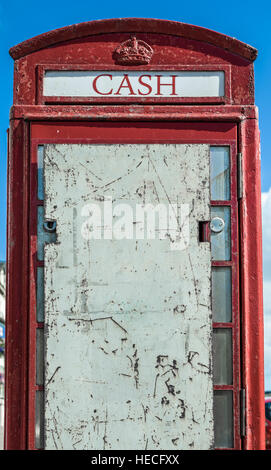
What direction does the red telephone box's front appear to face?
toward the camera
